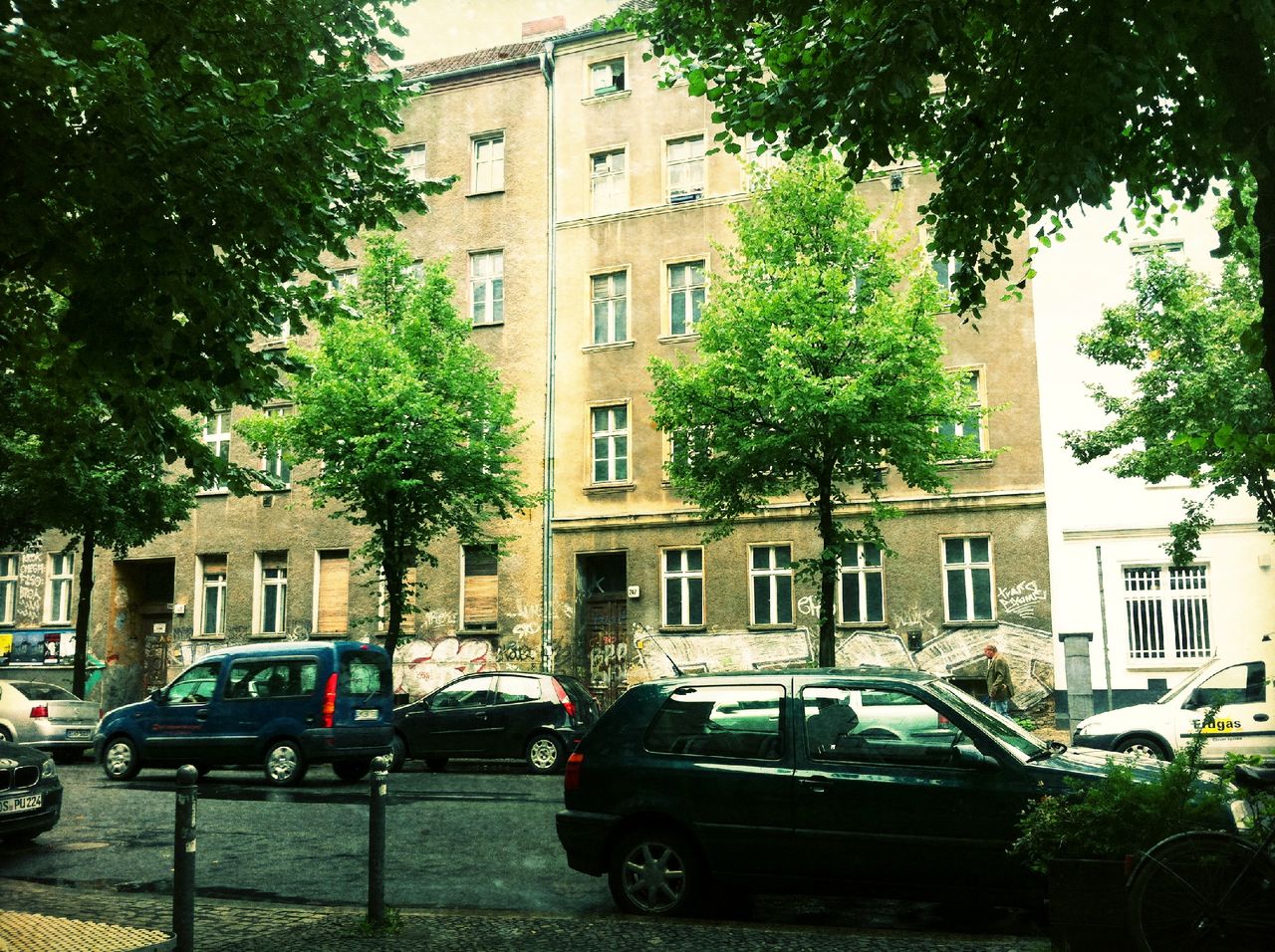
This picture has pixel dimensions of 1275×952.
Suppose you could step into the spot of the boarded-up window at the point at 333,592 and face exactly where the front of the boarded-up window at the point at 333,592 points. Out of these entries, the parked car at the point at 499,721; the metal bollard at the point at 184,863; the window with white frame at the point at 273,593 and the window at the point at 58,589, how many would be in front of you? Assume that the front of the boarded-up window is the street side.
2

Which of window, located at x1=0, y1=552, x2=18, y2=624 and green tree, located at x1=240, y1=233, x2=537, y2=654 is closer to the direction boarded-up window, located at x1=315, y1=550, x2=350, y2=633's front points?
the green tree

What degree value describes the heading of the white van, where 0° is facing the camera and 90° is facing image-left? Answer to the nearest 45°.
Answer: approximately 90°

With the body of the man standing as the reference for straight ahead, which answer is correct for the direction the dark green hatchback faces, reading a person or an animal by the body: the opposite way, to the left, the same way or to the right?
the opposite way

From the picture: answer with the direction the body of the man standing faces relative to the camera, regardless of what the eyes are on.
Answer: to the viewer's left

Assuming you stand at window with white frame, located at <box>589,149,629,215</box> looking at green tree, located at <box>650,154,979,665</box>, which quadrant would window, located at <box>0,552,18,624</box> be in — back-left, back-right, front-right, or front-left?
back-right

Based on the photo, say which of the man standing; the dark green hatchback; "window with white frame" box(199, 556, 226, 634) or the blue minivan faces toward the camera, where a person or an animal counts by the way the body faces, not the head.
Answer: the window with white frame

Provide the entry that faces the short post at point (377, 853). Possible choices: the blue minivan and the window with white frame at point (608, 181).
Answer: the window with white frame

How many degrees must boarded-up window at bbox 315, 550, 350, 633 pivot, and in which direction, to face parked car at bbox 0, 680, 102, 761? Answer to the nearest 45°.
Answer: approximately 45° to its right

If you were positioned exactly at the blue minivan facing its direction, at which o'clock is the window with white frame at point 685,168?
The window with white frame is roughly at 3 o'clock from the blue minivan.
